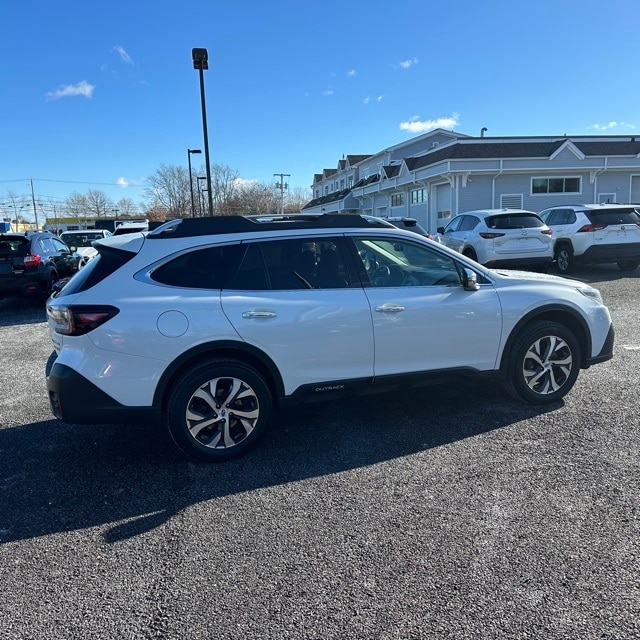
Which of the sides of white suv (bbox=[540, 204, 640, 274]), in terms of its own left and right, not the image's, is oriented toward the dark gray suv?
left

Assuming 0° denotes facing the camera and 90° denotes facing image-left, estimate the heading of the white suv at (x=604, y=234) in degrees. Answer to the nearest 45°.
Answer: approximately 135°

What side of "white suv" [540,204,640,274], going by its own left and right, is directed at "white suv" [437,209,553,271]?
left

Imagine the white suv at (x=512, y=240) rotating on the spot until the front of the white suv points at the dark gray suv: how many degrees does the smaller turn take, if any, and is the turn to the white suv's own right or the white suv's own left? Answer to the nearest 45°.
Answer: approximately 90° to the white suv's own left

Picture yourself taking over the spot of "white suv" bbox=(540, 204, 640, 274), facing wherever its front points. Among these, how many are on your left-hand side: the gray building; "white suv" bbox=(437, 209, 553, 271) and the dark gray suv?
2

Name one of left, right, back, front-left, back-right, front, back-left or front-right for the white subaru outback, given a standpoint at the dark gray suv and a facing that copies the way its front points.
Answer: back-right

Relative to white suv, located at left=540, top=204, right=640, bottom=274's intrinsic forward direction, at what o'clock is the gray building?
The gray building is roughly at 1 o'clock from the white suv.

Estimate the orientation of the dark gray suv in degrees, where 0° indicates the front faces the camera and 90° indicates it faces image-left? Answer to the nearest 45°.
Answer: approximately 225°

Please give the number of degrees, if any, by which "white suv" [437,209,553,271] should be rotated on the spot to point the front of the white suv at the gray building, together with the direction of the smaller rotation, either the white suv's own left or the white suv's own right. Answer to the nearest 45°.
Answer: approximately 45° to the white suv's own right

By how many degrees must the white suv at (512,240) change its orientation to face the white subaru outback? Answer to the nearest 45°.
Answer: approximately 135° to its left

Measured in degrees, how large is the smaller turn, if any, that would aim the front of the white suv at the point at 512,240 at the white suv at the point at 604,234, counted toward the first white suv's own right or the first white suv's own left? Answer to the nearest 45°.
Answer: approximately 90° to the first white suv's own right
